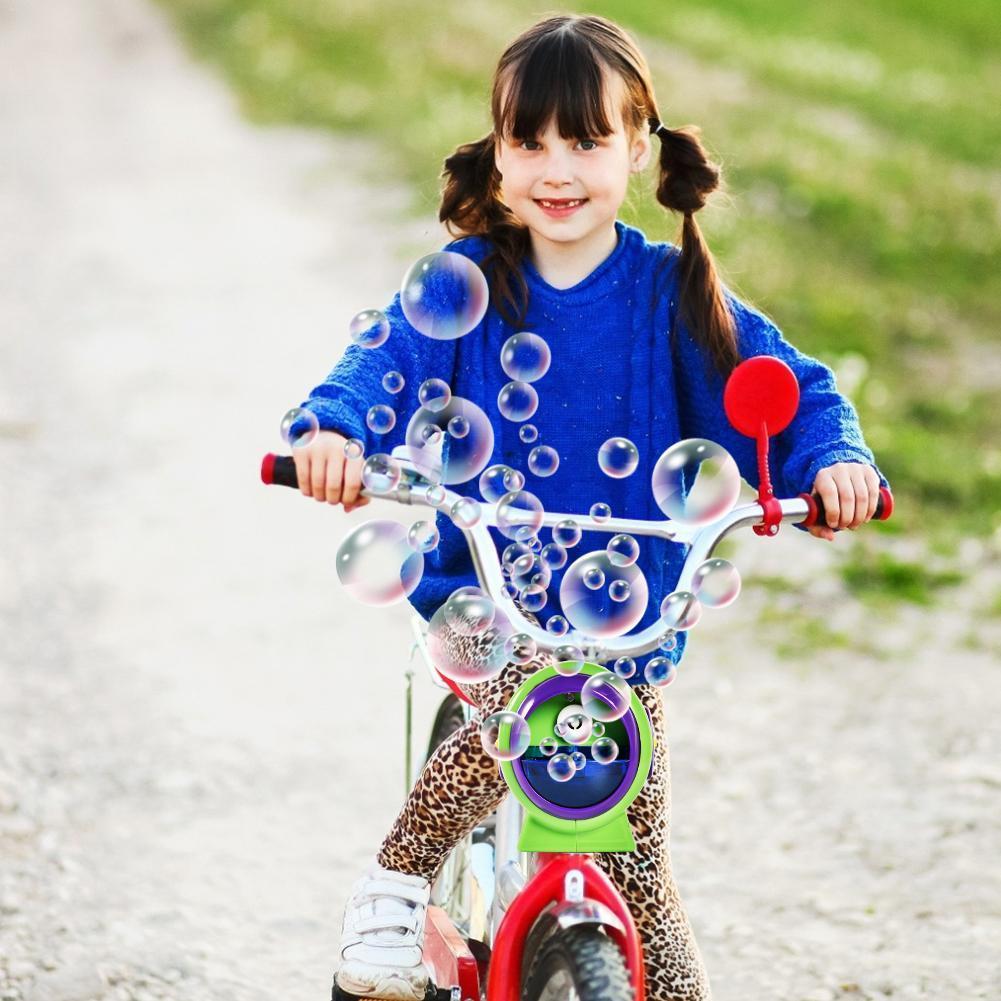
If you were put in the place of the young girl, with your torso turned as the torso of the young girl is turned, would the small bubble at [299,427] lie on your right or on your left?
on your right

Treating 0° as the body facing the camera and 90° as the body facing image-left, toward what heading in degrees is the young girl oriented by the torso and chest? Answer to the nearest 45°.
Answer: approximately 0°
